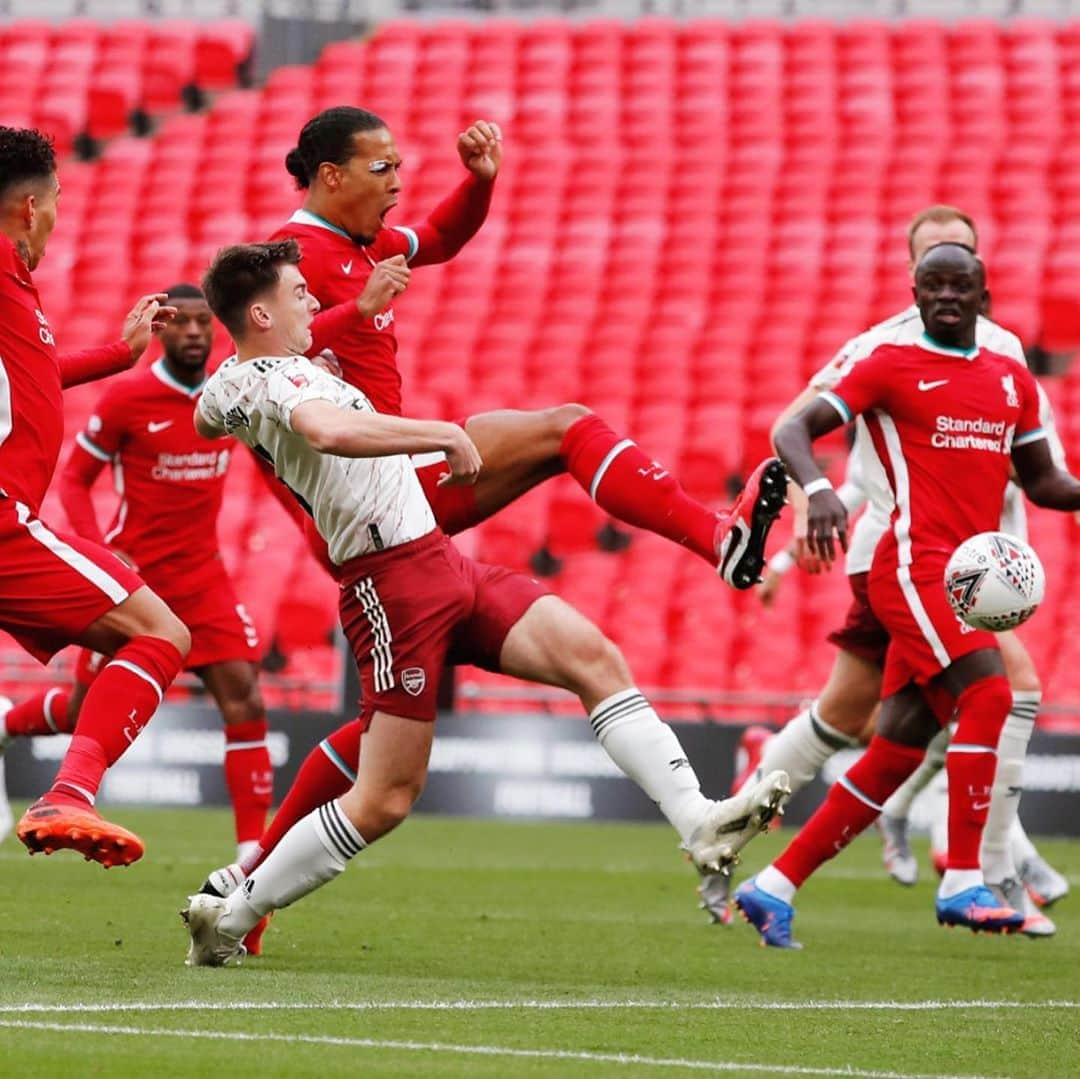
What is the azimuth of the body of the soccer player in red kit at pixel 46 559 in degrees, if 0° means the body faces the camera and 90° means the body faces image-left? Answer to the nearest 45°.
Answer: approximately 270°

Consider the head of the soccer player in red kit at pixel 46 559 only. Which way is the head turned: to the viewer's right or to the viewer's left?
to the viewer's right

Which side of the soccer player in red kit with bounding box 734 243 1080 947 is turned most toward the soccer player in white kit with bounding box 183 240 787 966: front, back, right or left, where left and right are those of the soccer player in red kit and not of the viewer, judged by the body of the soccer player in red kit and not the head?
right

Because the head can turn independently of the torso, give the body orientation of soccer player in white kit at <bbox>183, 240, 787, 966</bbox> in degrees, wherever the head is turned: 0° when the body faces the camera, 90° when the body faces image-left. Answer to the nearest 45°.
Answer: approximately 270°

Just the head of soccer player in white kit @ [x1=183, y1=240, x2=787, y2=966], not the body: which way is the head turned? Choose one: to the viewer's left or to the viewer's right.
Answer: to the viewer's right

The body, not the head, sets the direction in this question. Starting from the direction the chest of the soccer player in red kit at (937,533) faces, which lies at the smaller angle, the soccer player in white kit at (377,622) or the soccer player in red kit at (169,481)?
the soccer player in white kit

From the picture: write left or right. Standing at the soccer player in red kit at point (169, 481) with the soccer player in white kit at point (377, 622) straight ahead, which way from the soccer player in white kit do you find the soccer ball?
left

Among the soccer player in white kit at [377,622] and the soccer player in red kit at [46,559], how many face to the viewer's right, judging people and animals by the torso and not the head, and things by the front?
2

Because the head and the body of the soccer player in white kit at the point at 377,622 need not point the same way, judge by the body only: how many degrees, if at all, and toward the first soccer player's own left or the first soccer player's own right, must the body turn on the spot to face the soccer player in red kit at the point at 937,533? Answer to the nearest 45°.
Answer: approximately 45° to the first soccer player's own left
